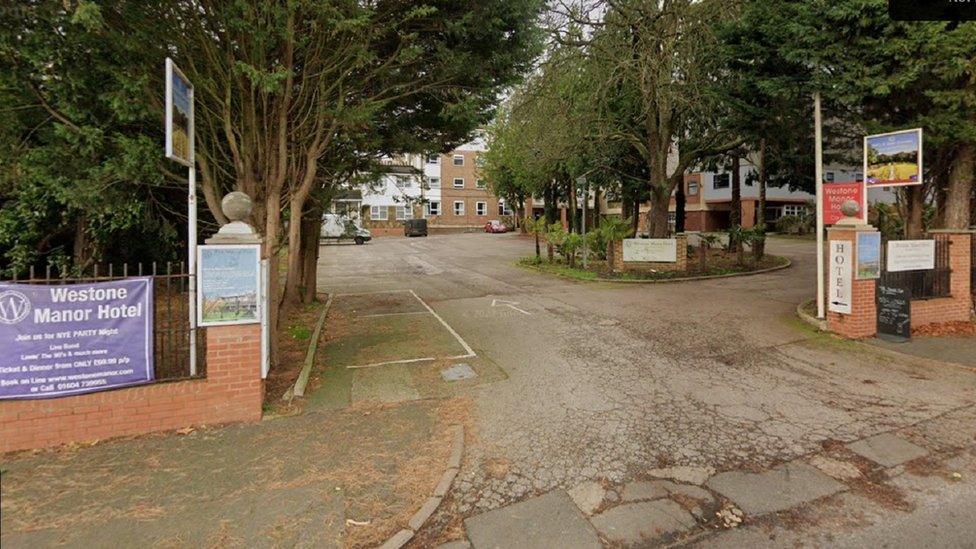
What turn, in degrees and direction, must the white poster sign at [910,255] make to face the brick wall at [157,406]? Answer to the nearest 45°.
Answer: approximately 45° to its right

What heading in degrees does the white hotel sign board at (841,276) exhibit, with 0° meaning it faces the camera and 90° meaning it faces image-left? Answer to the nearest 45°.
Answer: approximately 0°

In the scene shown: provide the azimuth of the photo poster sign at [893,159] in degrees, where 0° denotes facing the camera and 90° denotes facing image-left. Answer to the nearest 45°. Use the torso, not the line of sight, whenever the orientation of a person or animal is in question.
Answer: approximately 45°

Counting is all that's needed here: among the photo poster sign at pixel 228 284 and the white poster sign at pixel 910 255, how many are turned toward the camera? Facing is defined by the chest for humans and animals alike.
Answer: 2
